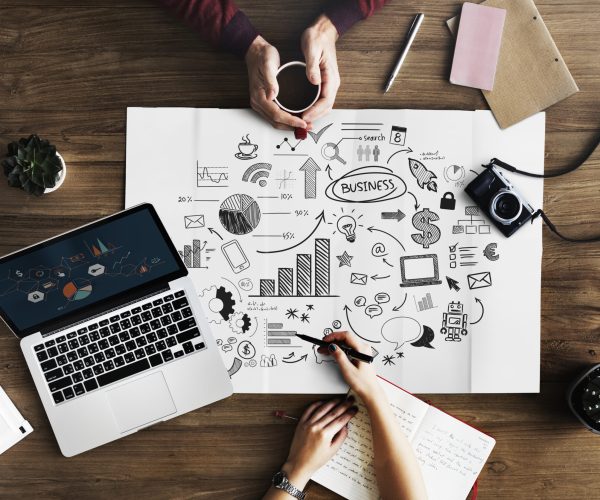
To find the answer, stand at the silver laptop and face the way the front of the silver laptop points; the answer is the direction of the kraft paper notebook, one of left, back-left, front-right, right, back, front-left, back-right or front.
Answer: left

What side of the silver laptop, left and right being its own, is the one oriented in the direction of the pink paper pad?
left

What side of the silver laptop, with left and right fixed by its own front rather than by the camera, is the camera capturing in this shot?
front
